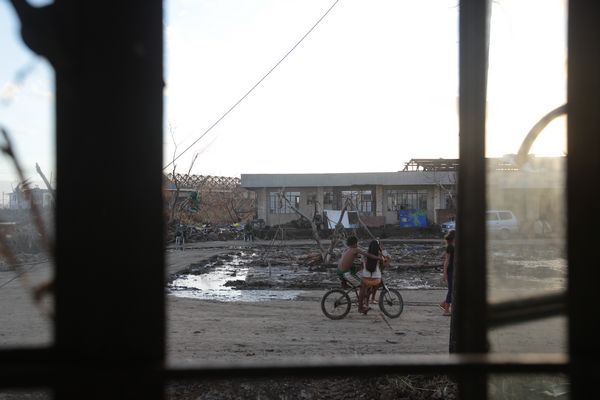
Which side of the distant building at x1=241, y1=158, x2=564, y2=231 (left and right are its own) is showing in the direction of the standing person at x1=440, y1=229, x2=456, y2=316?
front

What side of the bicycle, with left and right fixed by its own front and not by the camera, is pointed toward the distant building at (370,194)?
left

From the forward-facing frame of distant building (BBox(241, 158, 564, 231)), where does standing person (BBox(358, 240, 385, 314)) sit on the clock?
The standing person is roughly at 12 o'clock from the distant building.

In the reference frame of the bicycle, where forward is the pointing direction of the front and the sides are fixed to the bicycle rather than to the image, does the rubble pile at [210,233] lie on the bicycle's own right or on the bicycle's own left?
on the bicycle's own left

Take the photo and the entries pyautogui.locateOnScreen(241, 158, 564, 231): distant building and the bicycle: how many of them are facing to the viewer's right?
1

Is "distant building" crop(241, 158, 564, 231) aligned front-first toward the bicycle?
yes

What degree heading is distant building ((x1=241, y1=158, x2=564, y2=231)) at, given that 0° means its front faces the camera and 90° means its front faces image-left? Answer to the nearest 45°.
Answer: approximately 0°

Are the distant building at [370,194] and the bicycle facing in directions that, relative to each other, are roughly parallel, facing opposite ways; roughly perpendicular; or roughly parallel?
roughly perpendicular

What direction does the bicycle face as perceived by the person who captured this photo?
facing to the right of the viewer
